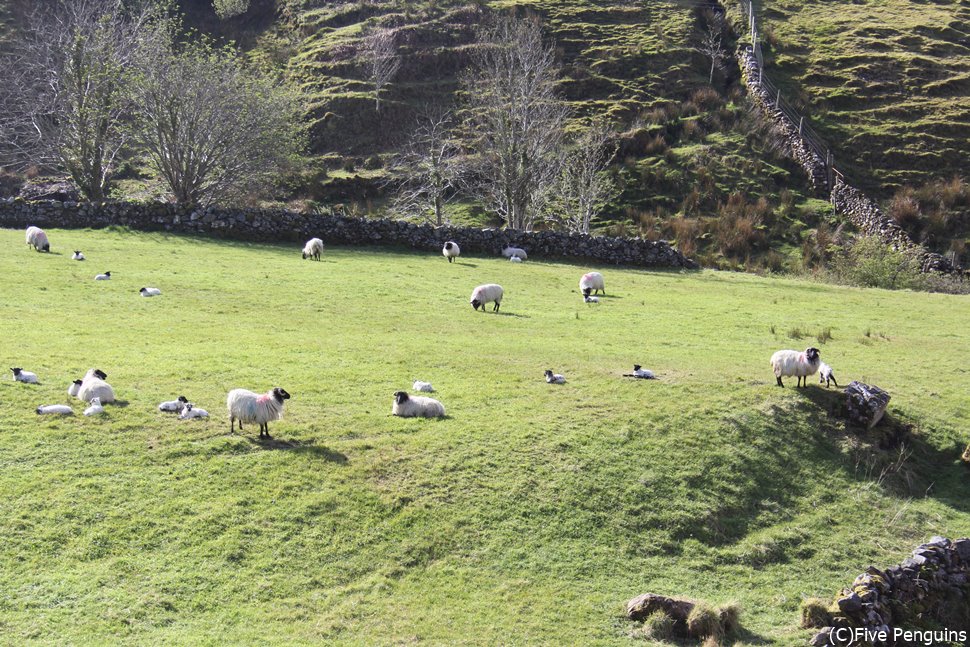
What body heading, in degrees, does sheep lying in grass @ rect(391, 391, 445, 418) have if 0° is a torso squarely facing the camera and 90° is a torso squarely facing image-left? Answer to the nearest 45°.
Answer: approximately 90°

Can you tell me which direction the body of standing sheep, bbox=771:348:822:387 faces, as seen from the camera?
to the viewer's right

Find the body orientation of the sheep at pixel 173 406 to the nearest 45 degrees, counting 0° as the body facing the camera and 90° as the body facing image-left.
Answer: approximately 270°

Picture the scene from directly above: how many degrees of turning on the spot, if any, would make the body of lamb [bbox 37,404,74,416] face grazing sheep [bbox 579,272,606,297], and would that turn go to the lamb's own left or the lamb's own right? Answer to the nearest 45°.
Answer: approximately 135° to the lamb's own right

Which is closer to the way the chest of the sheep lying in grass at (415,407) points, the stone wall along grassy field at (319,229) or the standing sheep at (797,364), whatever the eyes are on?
the stone wall along grassy field

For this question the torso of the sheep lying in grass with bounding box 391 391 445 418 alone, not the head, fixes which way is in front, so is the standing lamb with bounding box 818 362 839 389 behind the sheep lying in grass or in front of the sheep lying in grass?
behind

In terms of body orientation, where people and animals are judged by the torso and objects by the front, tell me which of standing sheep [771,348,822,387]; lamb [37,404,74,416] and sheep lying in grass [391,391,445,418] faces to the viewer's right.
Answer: the standing sheep

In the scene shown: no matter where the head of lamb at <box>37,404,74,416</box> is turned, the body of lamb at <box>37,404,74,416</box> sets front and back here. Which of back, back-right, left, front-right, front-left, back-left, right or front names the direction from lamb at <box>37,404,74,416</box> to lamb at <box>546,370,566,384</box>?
back

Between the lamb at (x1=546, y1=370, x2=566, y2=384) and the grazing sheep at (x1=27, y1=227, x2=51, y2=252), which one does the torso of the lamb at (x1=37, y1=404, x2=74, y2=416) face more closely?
the grazing sheep

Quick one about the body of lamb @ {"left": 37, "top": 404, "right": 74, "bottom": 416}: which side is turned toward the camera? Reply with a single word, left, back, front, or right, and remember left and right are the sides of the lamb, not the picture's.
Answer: left
